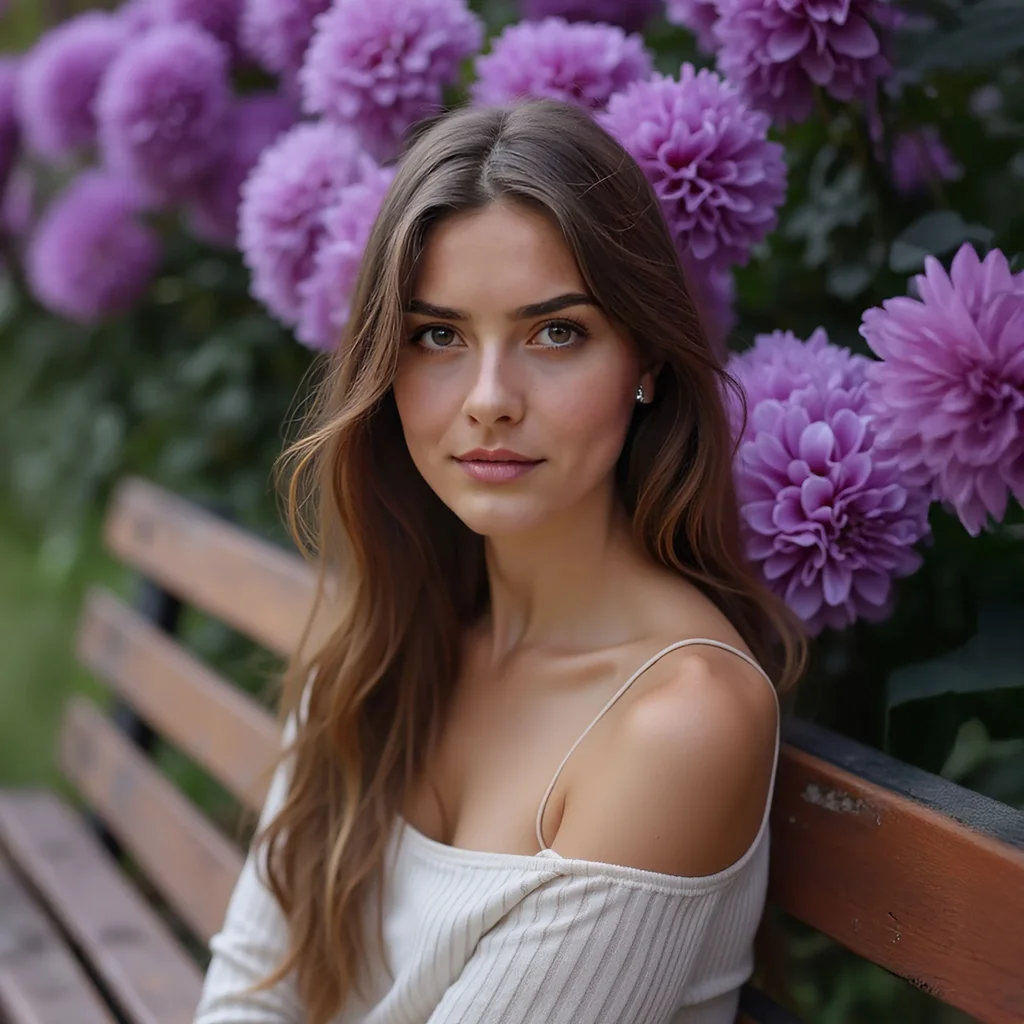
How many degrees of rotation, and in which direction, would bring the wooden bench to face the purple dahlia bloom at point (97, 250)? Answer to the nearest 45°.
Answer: approximately 90° to its right

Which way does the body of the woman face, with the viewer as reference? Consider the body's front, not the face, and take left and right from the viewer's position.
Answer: facing the viewer and to the left of the viewer

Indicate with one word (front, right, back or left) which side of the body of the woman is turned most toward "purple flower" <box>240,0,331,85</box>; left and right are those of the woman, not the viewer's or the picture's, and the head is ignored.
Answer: right
